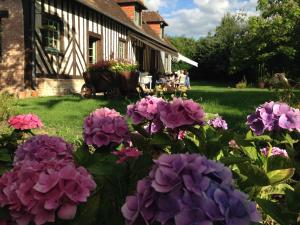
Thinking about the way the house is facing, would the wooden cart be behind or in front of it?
in front

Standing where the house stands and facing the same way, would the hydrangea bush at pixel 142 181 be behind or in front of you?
in front

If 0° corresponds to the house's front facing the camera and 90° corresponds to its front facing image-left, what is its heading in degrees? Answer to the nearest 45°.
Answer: approximately 315°

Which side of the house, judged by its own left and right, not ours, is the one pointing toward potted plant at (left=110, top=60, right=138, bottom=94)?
front

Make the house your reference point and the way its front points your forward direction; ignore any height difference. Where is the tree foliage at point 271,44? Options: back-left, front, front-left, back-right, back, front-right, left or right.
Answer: left

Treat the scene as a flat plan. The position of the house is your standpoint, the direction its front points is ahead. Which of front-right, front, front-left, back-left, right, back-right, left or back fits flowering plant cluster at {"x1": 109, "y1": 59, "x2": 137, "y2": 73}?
front

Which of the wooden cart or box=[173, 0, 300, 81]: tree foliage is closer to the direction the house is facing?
the wooden cart
